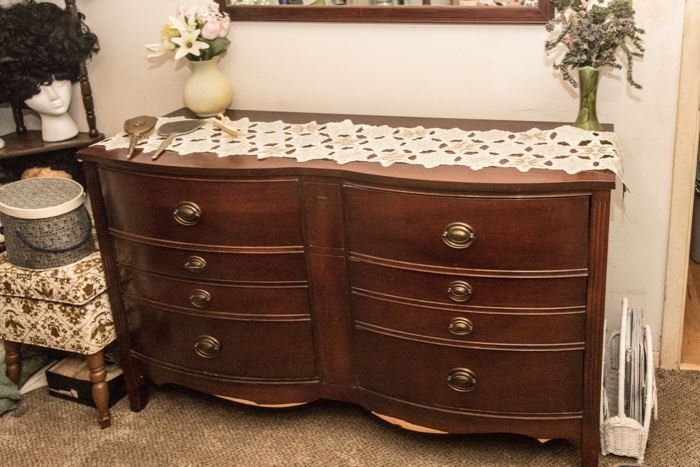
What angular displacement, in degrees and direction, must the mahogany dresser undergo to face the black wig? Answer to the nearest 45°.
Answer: approximately 135° to its right

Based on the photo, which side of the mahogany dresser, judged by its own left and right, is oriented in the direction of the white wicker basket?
left

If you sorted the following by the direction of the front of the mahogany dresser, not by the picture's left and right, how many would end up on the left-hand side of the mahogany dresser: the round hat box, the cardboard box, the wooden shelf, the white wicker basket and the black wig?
1

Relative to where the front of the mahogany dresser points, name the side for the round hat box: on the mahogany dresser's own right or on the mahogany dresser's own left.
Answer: on the mahogany dresser's own right

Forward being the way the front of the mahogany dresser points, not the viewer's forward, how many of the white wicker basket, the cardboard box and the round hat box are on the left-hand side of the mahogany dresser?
1

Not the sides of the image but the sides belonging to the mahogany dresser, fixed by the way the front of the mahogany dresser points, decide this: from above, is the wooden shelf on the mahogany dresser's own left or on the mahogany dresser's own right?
on the mahogany dresser's own right

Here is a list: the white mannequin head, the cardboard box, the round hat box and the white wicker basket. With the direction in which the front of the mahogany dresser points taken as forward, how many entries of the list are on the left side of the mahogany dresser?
1

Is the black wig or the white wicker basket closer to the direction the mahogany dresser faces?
the white wicker basket

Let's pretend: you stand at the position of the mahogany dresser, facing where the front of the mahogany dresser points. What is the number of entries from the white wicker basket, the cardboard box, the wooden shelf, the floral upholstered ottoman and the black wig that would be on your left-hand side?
1

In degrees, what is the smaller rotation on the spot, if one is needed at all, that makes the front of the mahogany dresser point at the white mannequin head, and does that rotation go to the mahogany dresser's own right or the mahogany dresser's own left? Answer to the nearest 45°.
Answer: approximately 135° to the mahogany dresser's own right

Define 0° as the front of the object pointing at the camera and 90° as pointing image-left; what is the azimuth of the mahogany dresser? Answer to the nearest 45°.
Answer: approximately 0°

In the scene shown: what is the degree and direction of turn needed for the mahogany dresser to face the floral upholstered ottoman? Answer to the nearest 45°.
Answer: approximately 90° to its right
